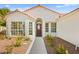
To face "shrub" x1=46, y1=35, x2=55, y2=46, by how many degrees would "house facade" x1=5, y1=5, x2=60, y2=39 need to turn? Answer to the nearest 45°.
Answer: approximately 90° to its left

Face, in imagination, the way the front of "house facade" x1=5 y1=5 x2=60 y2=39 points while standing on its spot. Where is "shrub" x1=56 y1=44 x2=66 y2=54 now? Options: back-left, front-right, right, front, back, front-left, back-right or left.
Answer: left

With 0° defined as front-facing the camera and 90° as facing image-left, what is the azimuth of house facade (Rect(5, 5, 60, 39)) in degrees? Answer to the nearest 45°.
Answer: approximately 0°
